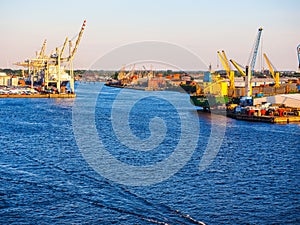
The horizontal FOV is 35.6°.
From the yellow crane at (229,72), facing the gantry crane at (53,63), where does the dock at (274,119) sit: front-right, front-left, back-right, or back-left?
back-left

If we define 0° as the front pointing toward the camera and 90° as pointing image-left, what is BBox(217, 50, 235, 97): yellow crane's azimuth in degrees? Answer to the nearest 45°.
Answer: approximately 90°

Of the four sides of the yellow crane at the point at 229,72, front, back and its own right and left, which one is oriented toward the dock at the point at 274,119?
left

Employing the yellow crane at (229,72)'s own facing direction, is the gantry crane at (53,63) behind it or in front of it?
in front
